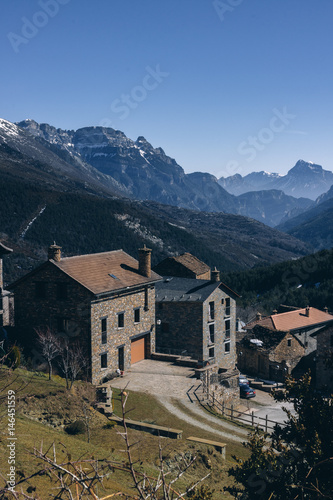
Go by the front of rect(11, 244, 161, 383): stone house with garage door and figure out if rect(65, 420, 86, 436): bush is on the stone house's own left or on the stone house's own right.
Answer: on the stone house's own right

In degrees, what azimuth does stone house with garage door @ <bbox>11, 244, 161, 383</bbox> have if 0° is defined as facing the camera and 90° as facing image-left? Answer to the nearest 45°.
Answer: approximately 315°
